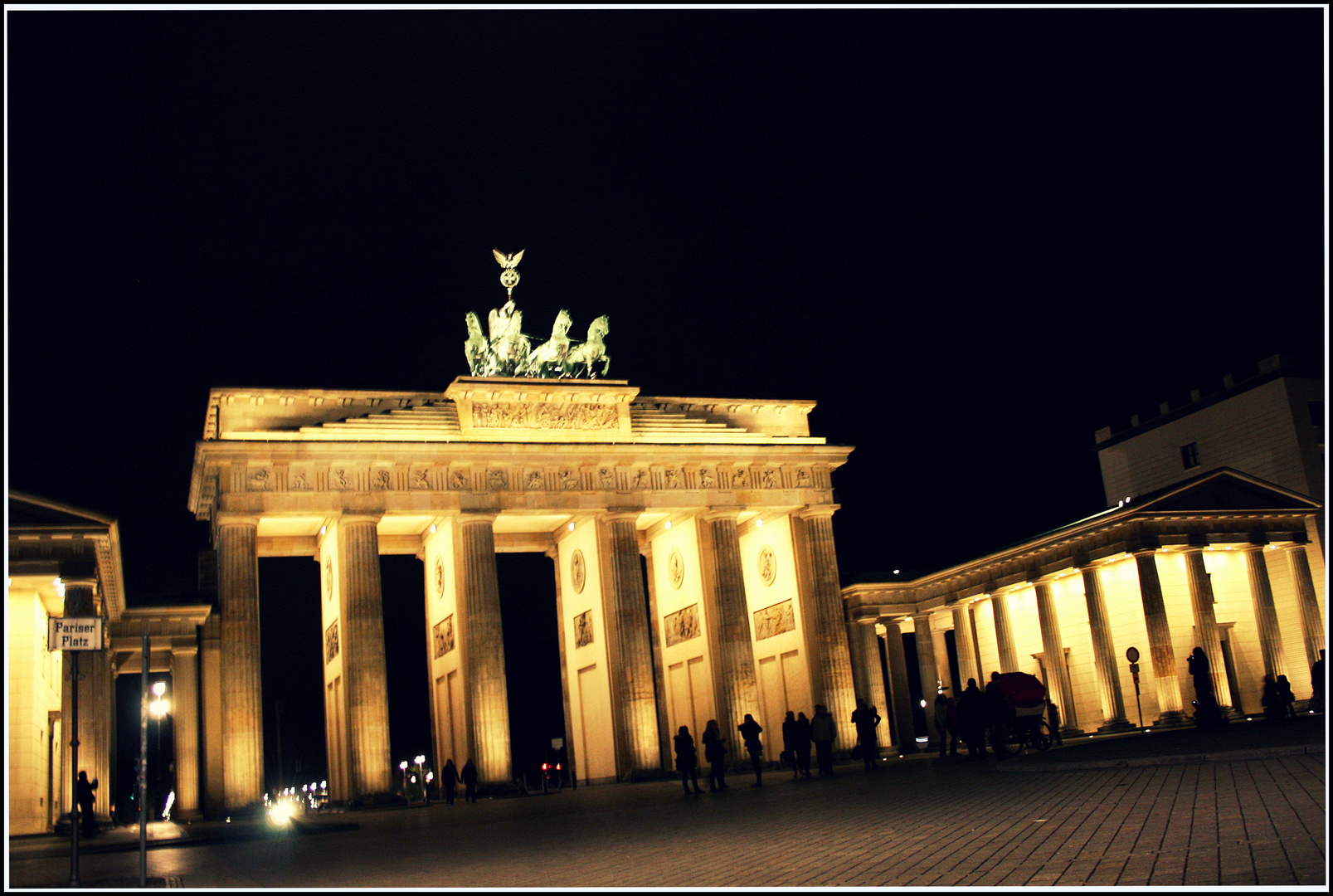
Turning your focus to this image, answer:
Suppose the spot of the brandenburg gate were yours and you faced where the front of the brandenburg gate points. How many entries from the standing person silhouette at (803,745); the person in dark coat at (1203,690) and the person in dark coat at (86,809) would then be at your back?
0

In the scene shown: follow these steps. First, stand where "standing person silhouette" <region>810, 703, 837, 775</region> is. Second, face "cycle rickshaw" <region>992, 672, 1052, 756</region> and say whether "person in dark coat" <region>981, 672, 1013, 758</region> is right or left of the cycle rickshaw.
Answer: right

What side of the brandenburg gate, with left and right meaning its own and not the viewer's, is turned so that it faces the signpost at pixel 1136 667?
left

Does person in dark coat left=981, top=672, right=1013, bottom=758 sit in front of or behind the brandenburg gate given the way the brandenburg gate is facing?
in front

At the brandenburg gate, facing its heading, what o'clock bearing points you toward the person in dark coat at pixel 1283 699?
The person in dark coat is roughly at 10 o'clock from the brandenburg gate.

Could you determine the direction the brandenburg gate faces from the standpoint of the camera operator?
facing the viewer

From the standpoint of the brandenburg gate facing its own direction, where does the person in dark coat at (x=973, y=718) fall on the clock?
The person in dark coat is roughly at 11 o'clock from the brandenburg gate.

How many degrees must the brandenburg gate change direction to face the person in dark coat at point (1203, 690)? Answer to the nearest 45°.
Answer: approximately 45° to its left

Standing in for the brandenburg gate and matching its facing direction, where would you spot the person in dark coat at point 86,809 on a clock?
The person in dark coat is roughly at 1 o'clock from the brandenburg gate.

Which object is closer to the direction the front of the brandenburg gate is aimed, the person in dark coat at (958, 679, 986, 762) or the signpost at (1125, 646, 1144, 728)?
the person in dark coat

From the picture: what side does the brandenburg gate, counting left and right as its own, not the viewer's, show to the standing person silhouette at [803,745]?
front

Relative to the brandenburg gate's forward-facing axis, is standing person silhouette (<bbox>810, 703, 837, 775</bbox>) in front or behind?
in front

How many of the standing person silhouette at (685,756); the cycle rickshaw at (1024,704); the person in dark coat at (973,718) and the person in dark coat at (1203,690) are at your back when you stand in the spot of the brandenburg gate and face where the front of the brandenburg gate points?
0

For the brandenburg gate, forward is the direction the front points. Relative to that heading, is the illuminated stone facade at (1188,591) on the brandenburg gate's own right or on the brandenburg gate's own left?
on the brandenburg gate's own left
